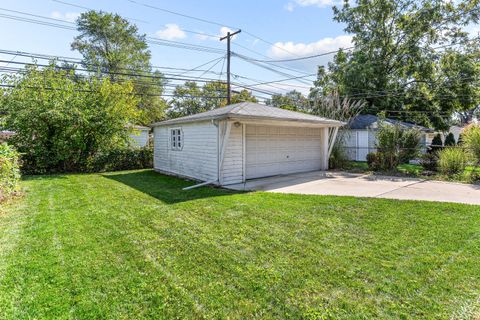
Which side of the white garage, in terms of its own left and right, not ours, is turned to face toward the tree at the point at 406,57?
left

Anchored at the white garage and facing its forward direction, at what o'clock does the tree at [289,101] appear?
The tree is roughly at 8 o'clock from the white garage.

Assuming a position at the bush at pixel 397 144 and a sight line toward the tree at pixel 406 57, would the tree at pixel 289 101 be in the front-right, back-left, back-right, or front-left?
front-left

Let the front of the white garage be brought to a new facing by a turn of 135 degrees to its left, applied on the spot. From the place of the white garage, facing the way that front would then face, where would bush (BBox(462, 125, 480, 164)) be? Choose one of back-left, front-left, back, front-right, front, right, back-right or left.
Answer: right

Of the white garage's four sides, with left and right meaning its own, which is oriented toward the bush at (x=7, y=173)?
right

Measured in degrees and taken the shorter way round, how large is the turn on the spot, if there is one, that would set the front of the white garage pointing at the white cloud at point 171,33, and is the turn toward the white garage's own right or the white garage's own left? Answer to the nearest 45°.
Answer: approximately 180°

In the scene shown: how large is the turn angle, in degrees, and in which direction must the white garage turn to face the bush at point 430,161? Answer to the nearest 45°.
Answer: approximately 45° to its left

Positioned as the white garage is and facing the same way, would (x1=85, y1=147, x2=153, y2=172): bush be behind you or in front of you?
behind

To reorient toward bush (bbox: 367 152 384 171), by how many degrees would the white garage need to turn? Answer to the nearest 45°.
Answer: approximately 45° to its left

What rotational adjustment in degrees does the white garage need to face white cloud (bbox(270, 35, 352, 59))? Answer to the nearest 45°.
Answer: approximately 135° to its left

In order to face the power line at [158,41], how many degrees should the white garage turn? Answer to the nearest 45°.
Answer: approximately 180°

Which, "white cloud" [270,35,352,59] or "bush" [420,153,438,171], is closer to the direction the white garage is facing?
the bush

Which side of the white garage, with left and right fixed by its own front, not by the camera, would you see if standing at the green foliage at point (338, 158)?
left

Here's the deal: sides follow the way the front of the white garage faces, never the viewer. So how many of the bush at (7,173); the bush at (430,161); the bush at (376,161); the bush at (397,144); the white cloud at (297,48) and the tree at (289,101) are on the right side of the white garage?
1

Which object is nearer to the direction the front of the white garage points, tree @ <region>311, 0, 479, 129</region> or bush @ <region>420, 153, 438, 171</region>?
the bush

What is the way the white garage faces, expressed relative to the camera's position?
facing the viewer and to the right of the viewer
